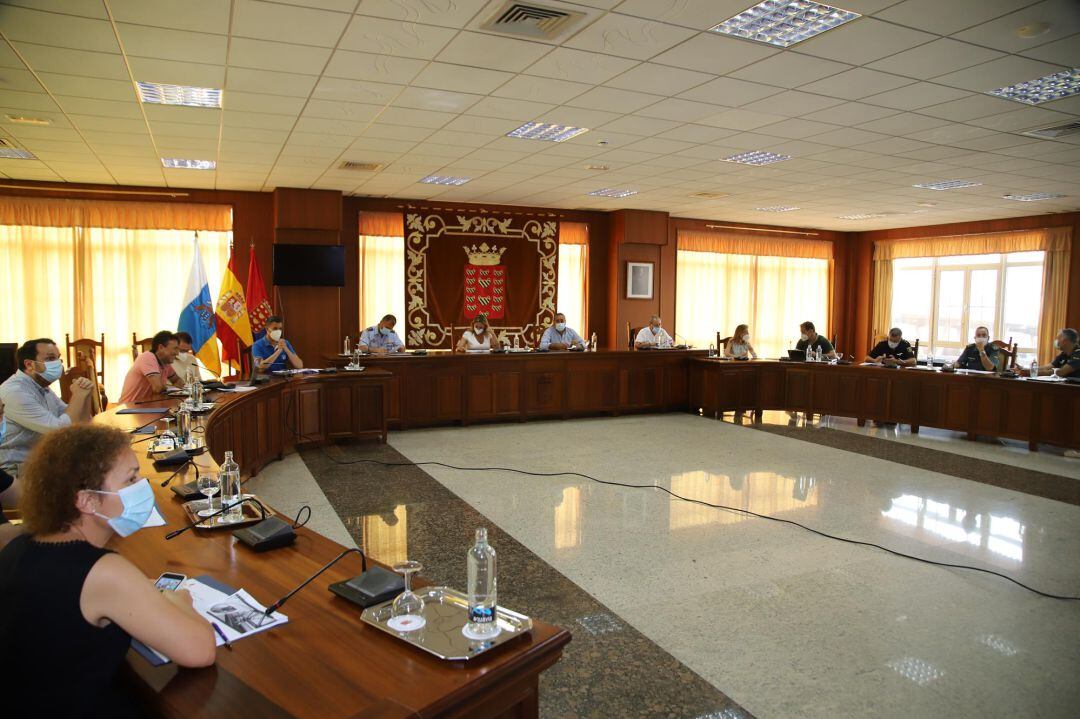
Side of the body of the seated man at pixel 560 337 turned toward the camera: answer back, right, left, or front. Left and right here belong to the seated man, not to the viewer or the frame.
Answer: front

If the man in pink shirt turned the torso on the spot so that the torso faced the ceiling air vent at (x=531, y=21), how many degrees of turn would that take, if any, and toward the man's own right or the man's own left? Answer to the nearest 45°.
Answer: approximately 45° to the man's own right

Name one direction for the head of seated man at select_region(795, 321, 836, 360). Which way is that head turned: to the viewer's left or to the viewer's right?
to the viewer's left

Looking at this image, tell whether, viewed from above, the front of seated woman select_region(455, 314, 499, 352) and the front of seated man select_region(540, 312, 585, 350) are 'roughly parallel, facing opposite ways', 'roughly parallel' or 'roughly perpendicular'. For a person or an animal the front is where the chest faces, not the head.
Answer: roughly parallel

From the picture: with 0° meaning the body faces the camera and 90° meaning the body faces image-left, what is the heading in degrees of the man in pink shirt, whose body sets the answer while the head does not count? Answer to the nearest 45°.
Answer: approximately 270°

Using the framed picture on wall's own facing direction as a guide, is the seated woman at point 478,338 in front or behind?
in front

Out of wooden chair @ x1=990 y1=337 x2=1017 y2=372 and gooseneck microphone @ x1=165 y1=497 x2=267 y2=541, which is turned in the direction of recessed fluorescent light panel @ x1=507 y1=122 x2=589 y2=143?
the wooden chair

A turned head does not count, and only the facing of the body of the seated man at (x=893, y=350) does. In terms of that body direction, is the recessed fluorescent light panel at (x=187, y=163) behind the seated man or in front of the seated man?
in front

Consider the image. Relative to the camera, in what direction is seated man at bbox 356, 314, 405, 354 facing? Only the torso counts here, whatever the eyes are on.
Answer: toward the camera

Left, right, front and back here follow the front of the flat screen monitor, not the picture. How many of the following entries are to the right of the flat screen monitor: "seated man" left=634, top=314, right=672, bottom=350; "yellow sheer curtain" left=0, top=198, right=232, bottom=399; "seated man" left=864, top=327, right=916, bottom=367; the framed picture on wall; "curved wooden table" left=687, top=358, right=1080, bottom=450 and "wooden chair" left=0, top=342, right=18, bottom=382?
2

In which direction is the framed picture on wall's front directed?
toward the camera

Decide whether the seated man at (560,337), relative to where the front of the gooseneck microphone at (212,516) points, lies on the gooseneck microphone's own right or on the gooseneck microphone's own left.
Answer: on the gooseneck microphone's own right

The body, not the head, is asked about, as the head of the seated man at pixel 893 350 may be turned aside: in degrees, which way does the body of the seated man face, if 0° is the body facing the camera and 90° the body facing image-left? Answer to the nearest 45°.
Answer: approximately 45°

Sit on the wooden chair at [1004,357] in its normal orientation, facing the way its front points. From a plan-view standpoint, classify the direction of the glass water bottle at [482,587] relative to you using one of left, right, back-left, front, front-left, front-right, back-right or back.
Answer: front-left

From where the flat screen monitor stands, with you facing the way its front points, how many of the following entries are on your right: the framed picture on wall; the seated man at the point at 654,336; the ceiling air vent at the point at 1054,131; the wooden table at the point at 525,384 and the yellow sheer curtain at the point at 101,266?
1

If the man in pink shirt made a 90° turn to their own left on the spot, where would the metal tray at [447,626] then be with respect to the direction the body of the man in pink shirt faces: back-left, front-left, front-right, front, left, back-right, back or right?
back

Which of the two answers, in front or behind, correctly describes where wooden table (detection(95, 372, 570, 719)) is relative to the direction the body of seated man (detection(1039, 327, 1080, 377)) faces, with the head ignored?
in front
